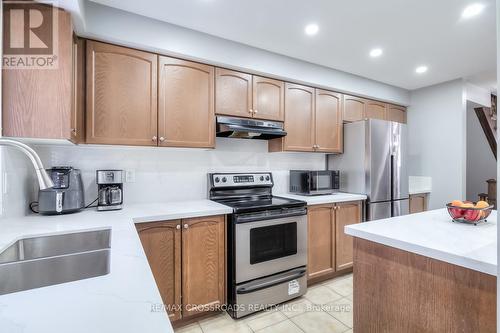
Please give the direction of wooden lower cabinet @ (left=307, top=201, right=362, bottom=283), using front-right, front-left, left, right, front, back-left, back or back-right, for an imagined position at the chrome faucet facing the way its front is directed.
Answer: front

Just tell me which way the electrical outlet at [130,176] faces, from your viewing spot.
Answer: facing the viewer

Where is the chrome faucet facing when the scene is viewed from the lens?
facing to the right of the viewer

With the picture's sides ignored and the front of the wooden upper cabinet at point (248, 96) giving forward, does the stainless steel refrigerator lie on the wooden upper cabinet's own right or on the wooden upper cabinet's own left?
on the wooden upper cabinet's own left

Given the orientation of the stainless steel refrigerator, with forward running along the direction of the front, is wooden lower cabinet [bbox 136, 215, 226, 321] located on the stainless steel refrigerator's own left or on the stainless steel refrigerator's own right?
on the stainless steel refrigerator's own right

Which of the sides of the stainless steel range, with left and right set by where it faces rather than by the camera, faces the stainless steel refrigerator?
left

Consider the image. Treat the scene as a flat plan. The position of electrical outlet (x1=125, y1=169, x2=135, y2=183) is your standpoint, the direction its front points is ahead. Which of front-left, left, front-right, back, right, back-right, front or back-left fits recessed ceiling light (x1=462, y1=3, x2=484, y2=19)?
front-left

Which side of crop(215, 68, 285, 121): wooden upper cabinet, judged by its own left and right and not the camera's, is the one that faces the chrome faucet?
right

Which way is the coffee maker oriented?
toward the camera

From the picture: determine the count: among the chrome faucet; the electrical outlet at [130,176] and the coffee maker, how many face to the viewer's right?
1

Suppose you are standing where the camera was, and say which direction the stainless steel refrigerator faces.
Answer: facing the viewer and to the right of the viewer

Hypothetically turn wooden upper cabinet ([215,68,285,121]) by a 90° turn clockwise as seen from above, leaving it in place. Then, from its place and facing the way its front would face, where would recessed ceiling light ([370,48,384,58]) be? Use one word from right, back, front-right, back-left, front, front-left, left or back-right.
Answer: back-left

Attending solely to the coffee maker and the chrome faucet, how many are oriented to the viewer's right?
1
